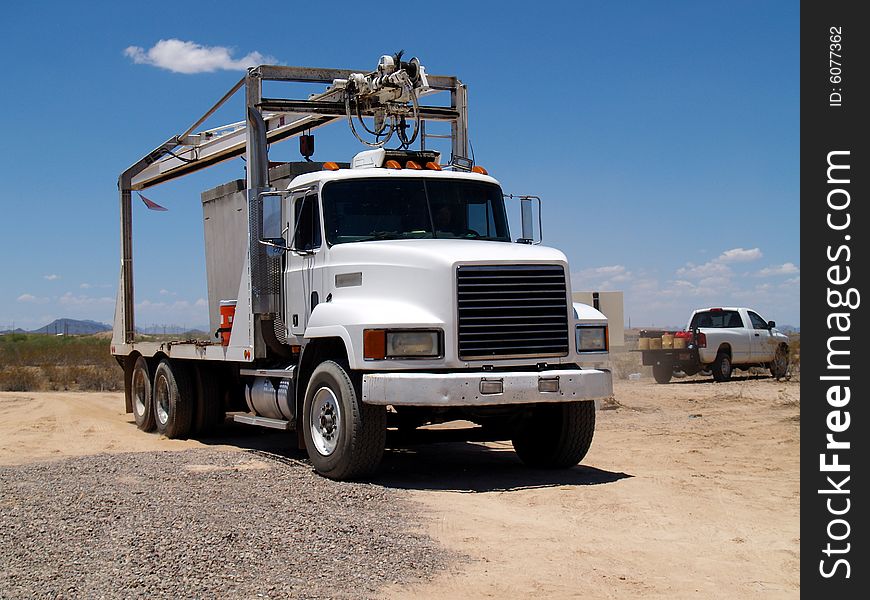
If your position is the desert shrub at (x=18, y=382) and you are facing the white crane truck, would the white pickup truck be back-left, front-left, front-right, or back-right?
front-left

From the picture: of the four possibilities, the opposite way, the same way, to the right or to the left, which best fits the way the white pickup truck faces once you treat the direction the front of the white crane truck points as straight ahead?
to the left

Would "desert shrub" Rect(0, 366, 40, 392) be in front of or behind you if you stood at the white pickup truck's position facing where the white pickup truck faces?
behind

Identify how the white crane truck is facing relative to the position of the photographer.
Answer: facing the viewer and to the right of the viewer

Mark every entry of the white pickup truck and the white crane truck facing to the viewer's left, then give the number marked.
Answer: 0

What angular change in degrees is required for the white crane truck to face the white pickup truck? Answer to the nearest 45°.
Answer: approximately 90° to its left

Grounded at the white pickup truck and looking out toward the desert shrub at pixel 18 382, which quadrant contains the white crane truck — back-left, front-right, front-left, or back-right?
front-left

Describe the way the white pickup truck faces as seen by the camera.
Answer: facing away from the viewer and to the right of the viewer

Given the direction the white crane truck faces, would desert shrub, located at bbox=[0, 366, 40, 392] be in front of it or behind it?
behind

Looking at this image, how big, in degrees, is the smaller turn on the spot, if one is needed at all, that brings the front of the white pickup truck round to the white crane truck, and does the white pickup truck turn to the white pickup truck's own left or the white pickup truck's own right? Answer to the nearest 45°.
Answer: approximately 135° to the white pickup truck's own right

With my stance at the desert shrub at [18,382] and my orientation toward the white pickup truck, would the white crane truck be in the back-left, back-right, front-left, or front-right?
front-right

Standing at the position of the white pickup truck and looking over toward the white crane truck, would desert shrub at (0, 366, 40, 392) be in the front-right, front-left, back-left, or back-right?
front-right
